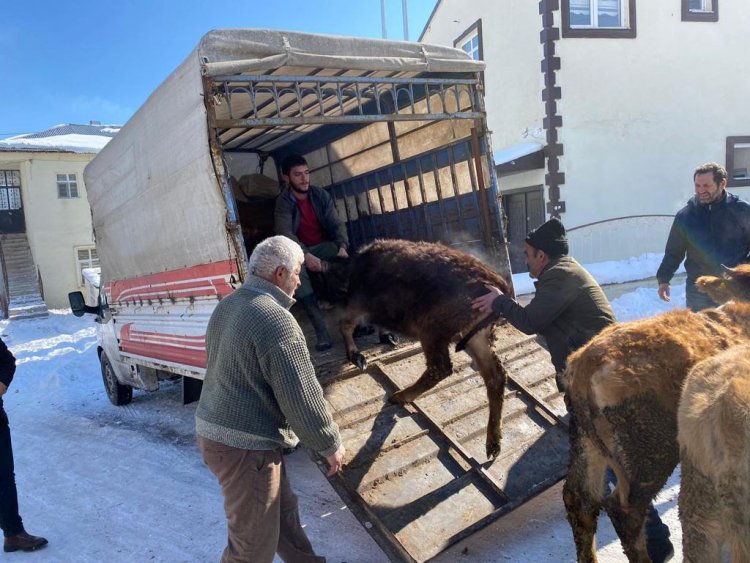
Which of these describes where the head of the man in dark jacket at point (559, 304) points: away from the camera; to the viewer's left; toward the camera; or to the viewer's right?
to the viewer's left

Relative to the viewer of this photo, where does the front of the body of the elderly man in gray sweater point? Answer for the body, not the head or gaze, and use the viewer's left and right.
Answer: facing away from the viewer and to the right of the viewer

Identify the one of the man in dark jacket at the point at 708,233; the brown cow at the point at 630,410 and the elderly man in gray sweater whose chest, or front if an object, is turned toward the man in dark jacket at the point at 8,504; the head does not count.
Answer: the man in dark jacket at the point at 708,233

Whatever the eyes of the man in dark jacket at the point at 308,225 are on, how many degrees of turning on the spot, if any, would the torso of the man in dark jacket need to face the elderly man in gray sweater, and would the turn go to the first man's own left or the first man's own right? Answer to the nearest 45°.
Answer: approximately 45° to the first man's own right

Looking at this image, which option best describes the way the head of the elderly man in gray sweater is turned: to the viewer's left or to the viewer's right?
to the viewer's right

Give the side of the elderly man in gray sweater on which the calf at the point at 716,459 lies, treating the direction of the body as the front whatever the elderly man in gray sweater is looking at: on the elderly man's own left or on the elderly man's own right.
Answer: on the elderly man's own right

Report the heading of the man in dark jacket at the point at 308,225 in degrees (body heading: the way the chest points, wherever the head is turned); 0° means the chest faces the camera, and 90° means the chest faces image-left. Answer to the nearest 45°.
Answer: approximately 315°

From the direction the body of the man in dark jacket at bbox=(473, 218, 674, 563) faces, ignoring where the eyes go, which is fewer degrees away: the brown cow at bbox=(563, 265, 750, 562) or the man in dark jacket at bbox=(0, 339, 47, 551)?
the man in dark jacket

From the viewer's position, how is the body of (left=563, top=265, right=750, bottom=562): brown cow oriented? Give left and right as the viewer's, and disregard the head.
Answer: facing away from the viewer and to the right of the viewer

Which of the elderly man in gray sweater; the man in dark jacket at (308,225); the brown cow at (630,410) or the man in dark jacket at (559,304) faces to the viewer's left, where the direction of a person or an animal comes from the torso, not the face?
the man in dark jacket at (559,304)

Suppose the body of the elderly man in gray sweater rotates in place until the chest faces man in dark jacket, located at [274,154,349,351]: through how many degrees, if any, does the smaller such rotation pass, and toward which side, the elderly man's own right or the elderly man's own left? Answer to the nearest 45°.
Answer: approximately 45° to the elderly man's own left

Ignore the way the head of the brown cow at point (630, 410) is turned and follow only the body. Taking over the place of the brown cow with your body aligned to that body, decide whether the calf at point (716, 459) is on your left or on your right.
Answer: on your right

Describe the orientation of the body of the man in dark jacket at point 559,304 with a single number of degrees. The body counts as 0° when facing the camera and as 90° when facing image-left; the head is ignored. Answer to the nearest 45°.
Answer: approximately 90°
